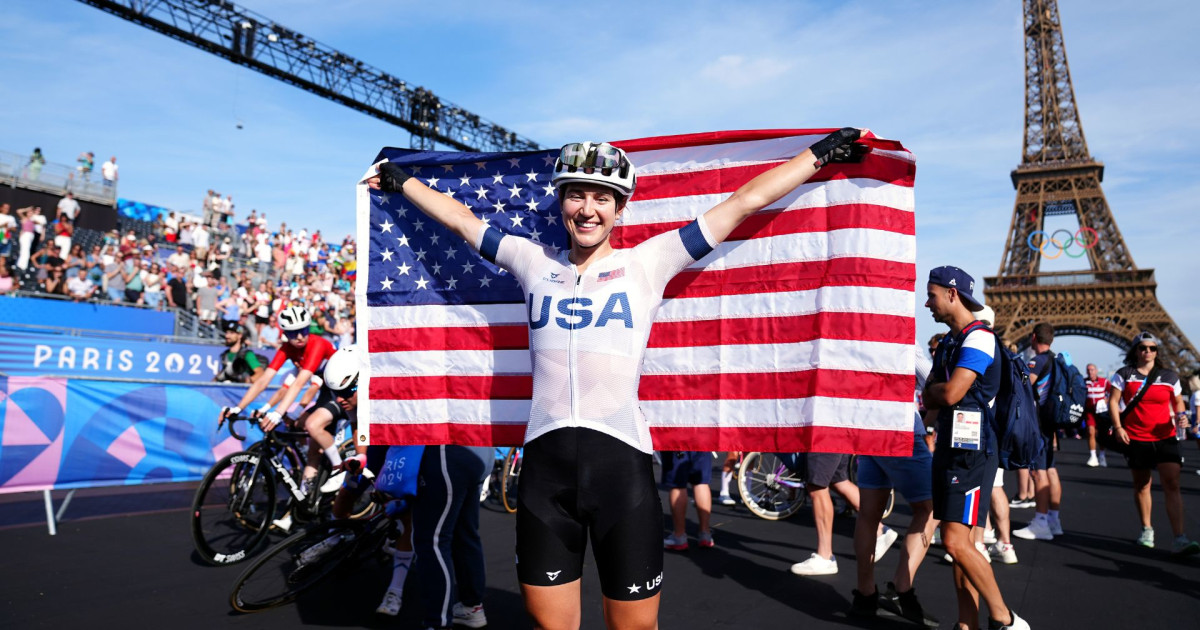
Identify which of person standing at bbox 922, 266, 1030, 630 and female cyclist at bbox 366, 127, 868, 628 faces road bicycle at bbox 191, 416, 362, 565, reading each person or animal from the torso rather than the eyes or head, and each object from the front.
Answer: the person standing

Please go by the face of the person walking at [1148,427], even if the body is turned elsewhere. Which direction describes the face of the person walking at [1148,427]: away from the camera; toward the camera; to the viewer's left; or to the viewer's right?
toward the camera

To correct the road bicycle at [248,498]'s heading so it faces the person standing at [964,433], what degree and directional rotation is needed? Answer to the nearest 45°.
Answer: approximately 90° to its left

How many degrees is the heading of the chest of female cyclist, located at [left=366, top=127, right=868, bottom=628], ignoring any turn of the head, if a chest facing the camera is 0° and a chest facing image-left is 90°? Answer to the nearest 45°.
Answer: approximately 0°

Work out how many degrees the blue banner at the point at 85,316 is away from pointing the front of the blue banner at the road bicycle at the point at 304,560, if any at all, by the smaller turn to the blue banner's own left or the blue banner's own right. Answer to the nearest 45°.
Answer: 0° — it already faces it

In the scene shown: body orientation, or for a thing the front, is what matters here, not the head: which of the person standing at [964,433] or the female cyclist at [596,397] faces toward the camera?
the female cyclist

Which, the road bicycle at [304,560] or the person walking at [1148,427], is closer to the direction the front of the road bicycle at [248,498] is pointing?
the road bicycle

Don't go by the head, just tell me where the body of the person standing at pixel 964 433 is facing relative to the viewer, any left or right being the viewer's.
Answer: facing to the left of the viewer

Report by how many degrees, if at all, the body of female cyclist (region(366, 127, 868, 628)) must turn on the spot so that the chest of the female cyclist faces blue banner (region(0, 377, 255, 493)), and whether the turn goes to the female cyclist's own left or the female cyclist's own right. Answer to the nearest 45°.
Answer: approximately 135° to the female cyclist's own right

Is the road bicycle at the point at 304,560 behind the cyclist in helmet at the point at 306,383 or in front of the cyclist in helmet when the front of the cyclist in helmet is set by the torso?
in front

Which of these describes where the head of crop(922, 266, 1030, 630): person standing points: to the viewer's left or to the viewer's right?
to the viewer's left

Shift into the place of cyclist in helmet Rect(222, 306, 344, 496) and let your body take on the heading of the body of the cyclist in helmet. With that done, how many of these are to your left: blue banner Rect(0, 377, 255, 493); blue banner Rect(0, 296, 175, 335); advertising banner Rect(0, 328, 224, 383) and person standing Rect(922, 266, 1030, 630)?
1

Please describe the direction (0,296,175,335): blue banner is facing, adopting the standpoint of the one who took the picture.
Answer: facing the viewer

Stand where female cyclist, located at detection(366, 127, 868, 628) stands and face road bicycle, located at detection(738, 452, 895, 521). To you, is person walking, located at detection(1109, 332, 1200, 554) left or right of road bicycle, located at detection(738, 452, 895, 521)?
right

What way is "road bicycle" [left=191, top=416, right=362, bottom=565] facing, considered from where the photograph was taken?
facing the viewer and to the left of the viewer

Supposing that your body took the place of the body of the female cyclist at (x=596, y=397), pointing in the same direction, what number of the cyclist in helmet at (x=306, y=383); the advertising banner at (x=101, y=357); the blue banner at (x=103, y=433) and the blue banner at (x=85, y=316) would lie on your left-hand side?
0

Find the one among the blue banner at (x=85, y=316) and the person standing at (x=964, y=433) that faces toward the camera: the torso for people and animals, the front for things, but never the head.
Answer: the blue banner

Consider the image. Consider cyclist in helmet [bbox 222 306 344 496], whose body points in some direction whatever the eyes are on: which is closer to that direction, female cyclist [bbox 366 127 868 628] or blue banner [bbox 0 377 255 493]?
the female cyclist

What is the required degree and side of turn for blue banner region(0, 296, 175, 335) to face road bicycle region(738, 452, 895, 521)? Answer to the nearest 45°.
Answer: approximately 45° to its left
